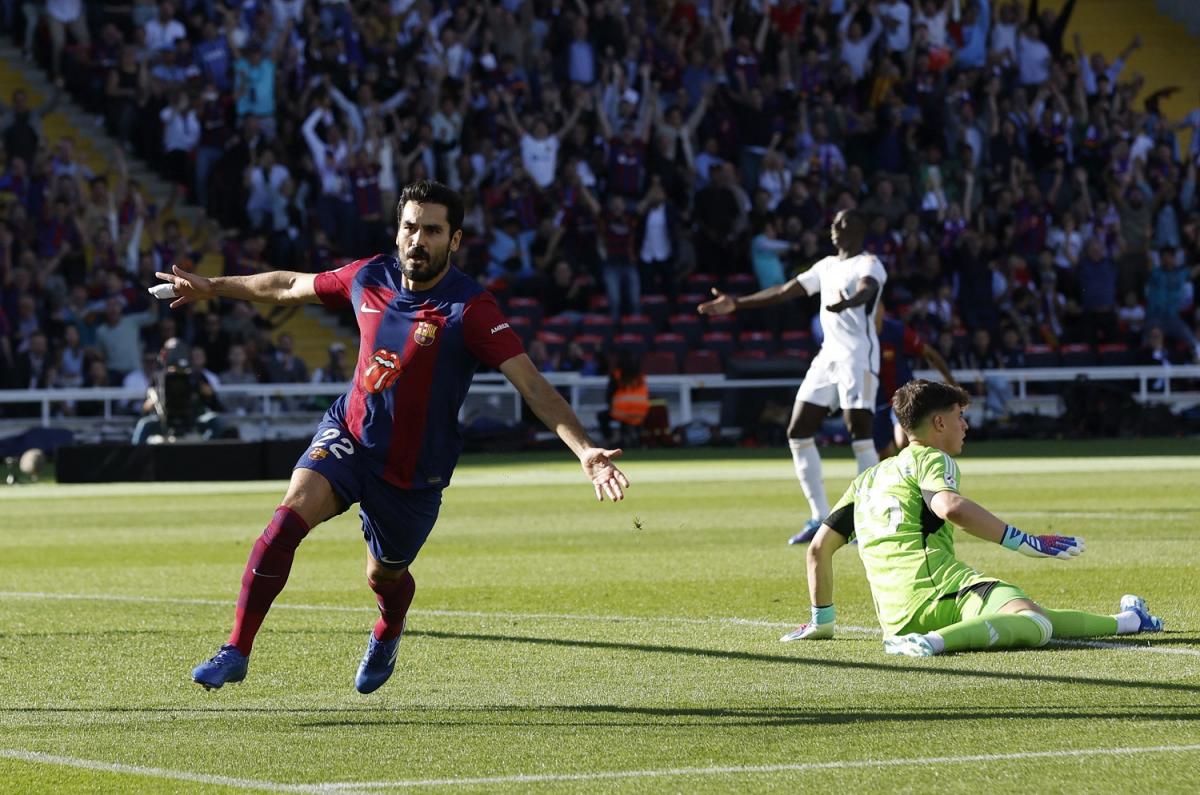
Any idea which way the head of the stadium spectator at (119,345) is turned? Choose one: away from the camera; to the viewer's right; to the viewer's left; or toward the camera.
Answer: toward the camera

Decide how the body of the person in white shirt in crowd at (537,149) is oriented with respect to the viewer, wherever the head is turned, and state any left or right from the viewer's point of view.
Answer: facing the viewer

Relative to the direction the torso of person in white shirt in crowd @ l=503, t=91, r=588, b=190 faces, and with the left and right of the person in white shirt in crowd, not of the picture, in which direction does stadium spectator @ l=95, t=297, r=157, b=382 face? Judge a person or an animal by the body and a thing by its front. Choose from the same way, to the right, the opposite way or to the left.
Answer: the same way

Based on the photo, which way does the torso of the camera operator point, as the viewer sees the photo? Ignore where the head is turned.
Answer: toward the camera

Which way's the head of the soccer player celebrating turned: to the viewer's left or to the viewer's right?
to the viewer's left

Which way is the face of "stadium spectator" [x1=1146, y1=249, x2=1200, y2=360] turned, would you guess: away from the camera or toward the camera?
toward the camera

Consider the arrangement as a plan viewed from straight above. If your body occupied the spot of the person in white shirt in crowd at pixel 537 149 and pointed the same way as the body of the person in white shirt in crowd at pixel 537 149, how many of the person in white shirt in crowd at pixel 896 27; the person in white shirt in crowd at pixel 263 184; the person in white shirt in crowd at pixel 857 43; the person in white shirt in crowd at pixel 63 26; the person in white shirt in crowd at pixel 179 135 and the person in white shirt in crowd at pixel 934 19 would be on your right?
3

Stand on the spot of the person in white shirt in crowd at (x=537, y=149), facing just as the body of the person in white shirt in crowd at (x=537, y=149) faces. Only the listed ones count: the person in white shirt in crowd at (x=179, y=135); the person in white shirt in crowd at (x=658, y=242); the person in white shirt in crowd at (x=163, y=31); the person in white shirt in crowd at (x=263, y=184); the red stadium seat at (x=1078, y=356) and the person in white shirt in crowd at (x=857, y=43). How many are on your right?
3

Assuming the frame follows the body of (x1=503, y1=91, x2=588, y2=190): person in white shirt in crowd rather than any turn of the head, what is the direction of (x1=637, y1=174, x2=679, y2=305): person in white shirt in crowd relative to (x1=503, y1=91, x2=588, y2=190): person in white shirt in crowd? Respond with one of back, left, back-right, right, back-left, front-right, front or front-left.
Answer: left

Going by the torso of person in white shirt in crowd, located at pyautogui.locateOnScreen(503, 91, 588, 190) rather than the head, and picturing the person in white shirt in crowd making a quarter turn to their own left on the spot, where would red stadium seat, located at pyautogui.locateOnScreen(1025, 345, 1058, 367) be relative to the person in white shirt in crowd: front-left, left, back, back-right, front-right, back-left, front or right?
front

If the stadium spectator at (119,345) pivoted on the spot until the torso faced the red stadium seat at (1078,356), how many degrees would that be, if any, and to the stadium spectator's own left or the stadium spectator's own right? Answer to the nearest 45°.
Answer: approximately 90° to the stadium spectator's own left

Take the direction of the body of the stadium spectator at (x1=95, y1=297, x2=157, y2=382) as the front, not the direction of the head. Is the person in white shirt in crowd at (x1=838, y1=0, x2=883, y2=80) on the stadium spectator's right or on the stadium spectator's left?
on the stadium spectator's left

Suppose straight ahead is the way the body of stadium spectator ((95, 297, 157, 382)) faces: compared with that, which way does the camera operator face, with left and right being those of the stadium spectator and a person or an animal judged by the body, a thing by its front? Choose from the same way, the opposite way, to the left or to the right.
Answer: the same way

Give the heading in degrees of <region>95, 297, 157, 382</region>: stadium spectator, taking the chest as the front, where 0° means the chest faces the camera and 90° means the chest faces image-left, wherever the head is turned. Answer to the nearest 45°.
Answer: approximately 0°

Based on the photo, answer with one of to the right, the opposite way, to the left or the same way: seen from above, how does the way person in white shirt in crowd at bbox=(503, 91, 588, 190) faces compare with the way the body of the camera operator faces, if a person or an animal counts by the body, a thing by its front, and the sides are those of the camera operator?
the same way

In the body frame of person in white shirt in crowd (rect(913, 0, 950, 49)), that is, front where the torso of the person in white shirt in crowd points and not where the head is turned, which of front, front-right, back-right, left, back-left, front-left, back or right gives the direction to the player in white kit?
front

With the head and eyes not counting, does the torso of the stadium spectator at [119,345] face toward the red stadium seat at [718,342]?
no
